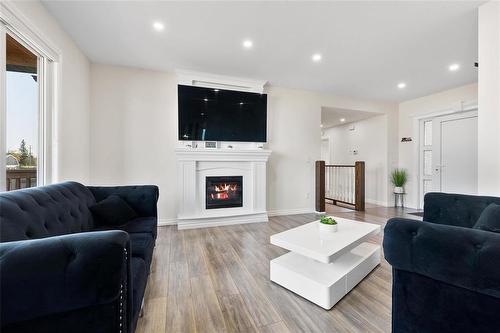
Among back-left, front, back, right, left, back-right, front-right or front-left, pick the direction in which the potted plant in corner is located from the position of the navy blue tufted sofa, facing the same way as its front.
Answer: front

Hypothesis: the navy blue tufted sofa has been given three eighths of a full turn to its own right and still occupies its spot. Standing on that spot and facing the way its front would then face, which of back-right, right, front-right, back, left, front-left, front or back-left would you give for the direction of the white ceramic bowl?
back-left

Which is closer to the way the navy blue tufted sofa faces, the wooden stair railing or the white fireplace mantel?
the wooden stair railing

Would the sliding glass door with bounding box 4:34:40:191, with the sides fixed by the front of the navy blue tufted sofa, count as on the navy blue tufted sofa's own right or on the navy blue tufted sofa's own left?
on the navy blue tufted sofa's own left

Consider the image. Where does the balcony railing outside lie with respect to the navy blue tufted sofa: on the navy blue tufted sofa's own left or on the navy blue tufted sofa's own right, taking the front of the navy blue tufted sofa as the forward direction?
on the navy blue tufted sofa's own left

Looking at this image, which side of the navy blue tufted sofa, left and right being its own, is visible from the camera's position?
right

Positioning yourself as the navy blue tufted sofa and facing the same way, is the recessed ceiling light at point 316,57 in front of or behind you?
in front

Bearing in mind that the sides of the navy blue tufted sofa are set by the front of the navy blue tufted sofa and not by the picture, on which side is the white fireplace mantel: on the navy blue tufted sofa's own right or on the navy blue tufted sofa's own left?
on the navy blue tufted sofa's own left

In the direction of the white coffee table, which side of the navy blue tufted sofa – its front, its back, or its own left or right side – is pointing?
front

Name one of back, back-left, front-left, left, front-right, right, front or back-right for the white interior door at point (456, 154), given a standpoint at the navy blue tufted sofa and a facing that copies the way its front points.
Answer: front

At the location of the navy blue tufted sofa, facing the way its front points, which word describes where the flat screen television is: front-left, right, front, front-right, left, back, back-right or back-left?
front-left
